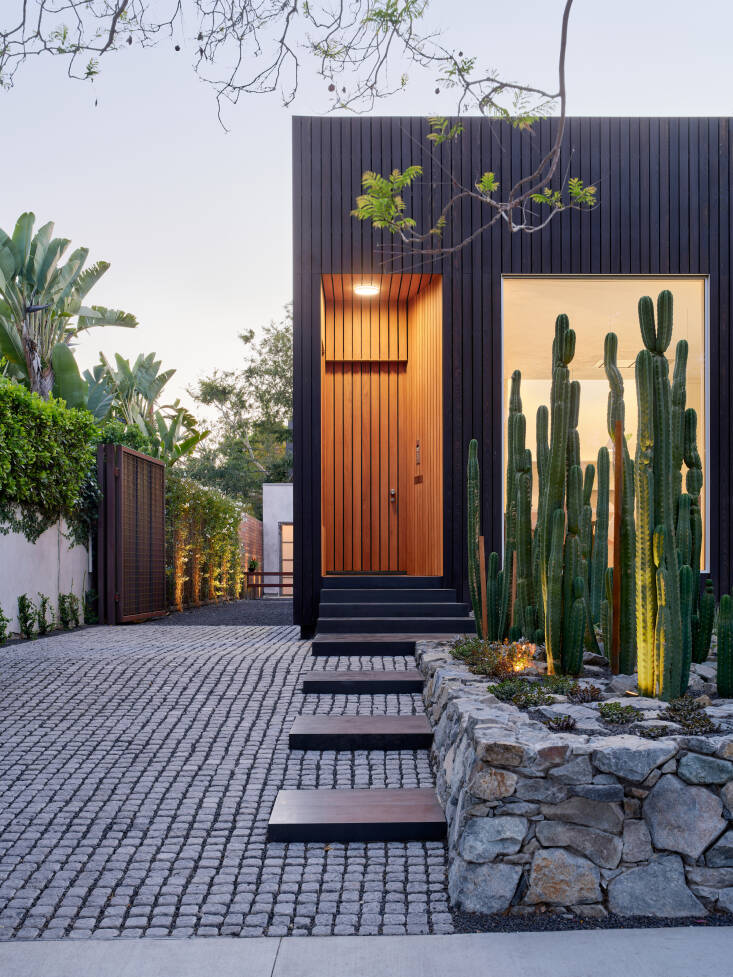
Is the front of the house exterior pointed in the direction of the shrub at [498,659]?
yes

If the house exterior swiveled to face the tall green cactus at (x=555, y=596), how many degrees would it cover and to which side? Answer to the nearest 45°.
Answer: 0° — it already faces it

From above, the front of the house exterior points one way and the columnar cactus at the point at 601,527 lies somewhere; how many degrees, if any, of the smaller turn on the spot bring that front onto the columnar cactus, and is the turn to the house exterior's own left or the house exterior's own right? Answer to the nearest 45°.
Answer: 0° — it already faces it

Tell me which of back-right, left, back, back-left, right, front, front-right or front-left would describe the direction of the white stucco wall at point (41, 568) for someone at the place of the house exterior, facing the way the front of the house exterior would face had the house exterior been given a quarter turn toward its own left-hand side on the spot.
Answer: back

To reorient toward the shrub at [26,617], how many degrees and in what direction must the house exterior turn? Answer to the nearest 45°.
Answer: approximately 90° to its right

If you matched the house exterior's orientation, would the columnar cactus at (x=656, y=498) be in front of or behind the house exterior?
in front

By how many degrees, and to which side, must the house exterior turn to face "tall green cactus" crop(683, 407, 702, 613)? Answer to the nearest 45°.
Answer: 0° — it already faces it

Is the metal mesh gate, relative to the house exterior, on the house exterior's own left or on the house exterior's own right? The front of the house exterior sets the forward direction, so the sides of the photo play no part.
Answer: on the house exterior's own right

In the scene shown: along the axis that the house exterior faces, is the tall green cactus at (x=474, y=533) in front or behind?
in front

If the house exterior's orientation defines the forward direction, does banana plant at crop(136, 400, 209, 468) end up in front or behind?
behind

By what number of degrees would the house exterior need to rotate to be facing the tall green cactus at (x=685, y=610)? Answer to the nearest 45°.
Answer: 0° — it already faces it

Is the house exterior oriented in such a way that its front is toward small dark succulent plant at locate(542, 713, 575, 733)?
yes

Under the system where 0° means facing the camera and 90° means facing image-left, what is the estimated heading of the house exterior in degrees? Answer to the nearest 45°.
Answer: approximately 0°
